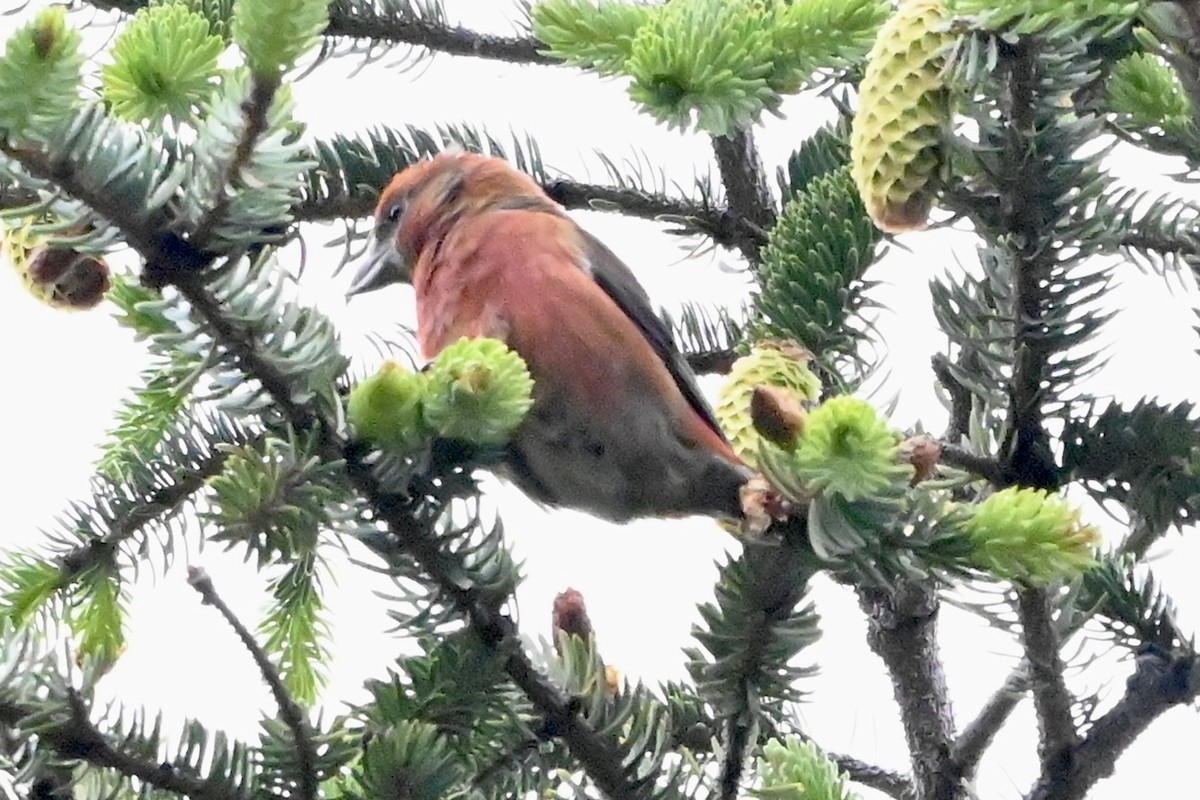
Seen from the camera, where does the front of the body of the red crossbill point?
to the viewer's left
